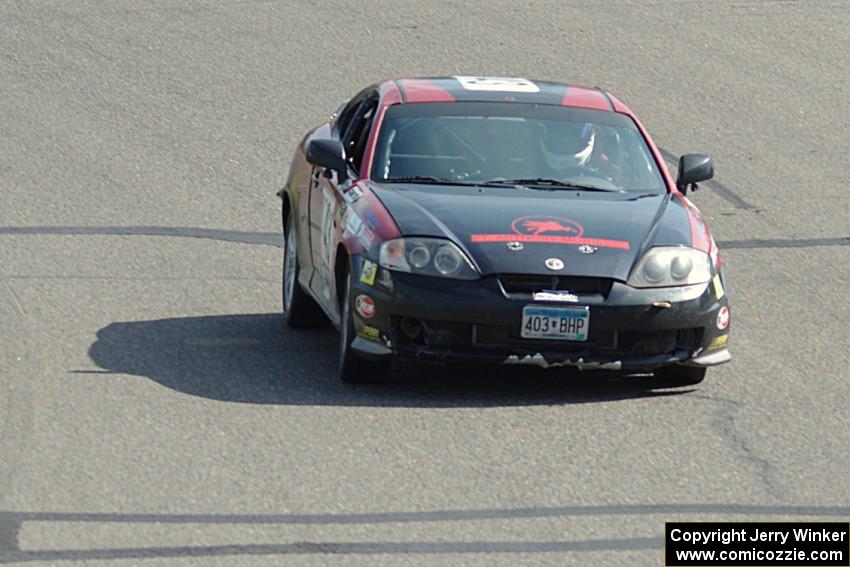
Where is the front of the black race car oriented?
toward the camera
